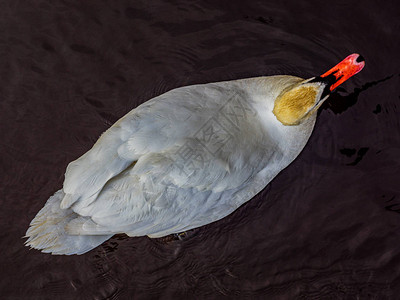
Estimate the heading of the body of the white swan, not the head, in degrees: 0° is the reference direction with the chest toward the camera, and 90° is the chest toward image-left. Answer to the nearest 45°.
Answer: approximately 225°
